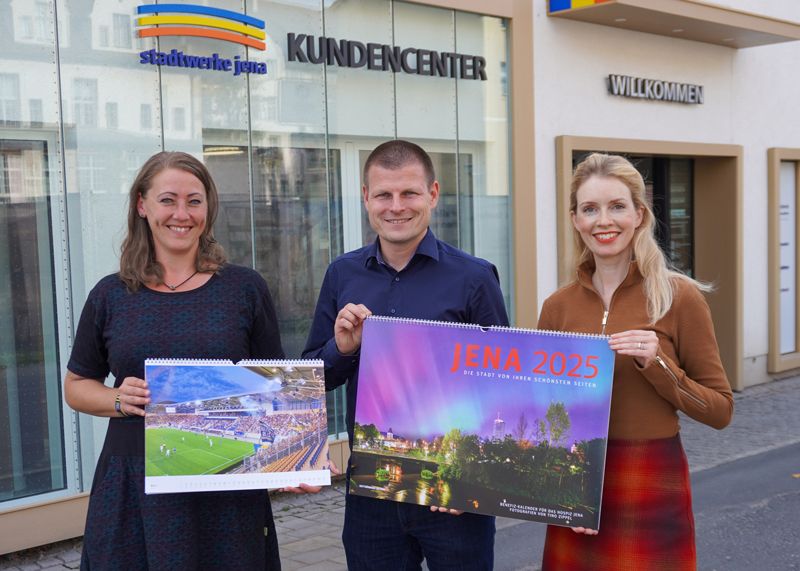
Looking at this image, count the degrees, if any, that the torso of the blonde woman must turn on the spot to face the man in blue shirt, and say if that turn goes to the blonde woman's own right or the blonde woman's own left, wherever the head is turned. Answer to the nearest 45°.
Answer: approximately 45° to the blonde woman's own right

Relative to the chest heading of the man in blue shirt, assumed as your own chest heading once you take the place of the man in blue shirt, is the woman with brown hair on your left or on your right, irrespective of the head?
on your right

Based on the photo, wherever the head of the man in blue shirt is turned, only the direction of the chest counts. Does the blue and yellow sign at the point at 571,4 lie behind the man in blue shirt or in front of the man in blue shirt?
behind

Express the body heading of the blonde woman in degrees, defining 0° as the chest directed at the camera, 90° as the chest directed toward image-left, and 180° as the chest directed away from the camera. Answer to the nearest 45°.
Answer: approximately 45°

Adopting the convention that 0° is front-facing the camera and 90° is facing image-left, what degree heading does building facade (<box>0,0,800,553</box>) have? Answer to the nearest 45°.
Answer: approximately 315°

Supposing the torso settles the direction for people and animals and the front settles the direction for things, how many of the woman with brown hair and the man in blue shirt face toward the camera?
2

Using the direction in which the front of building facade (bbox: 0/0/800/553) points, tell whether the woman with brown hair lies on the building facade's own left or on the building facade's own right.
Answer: on the building facade's own right

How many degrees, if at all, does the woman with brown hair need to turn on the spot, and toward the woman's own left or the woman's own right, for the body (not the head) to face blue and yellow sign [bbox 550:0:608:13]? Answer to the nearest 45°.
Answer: approximately 135° to the woman's own left
